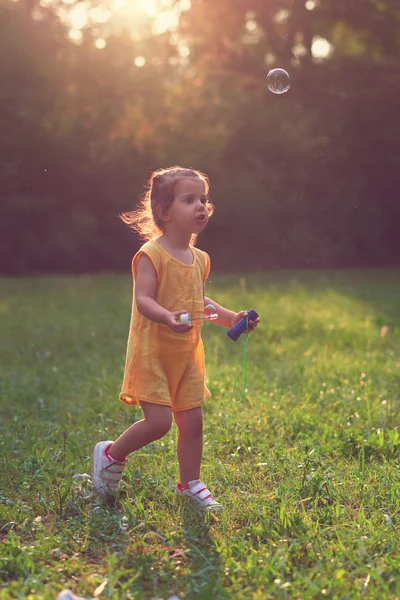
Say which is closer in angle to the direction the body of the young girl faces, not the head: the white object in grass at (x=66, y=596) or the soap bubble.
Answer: the white object in grass

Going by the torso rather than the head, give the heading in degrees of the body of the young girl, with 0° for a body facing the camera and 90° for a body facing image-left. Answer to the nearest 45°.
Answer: approximately 315°

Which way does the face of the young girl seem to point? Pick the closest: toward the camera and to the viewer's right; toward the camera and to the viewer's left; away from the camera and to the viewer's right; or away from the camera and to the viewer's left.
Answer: toward the camera and to the viewer's right

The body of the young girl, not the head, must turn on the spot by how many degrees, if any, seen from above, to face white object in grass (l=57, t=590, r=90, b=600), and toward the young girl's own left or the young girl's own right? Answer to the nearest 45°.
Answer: approximately 45° to the young girl's own right

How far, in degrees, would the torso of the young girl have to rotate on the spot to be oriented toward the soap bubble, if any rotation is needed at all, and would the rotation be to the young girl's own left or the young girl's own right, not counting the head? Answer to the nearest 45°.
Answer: approximately 135° to the young girl's own left
